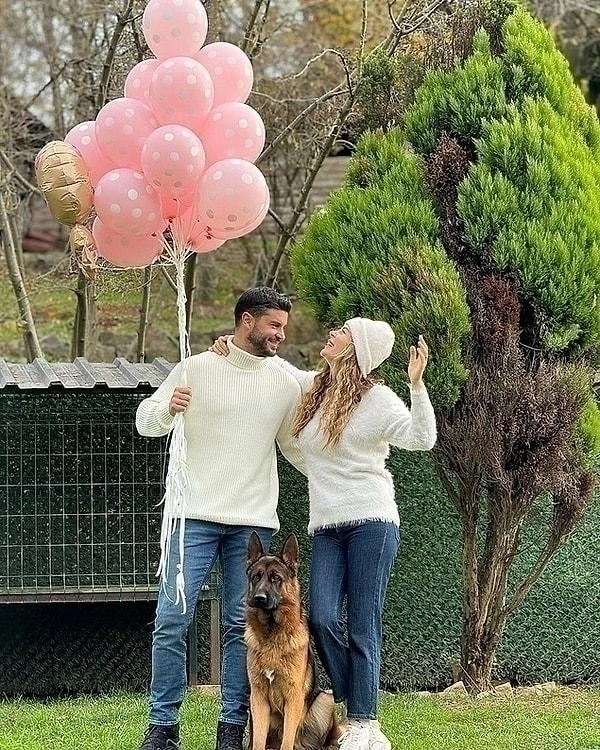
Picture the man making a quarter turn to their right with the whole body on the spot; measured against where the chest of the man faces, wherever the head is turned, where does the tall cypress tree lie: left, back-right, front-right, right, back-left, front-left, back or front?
back-right

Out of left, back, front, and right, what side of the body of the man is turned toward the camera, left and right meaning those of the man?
front

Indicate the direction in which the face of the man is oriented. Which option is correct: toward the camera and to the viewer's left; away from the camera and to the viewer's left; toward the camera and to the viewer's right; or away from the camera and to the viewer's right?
toward the camera and to the viewer's right

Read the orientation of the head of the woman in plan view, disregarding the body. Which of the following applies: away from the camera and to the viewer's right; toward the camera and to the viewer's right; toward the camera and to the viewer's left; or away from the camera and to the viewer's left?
toward the camera and to the viewer's left

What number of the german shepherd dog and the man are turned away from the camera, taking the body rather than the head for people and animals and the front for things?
0
